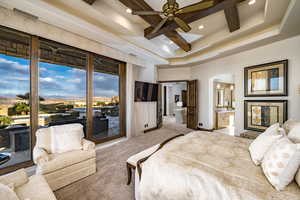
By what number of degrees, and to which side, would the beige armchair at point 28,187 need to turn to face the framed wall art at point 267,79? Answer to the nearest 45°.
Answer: approximately 45° to its left

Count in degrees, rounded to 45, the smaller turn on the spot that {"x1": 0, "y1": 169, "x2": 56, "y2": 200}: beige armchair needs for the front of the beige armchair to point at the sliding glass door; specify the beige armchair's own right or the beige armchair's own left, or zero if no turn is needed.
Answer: approximately 135° to the beige armchair's own left

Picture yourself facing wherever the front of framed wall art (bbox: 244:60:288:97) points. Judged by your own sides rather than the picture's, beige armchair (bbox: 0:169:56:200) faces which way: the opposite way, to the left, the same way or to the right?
the opposite way

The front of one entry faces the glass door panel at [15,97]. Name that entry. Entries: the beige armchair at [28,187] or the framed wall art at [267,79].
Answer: the framed wall art

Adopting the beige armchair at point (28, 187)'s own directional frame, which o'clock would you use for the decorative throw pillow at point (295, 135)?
The decorative throw pillow is roughly at 12 o'clock from the beige armchair.

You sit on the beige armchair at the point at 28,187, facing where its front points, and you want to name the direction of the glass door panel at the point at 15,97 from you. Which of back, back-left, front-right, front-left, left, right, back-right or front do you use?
back-left

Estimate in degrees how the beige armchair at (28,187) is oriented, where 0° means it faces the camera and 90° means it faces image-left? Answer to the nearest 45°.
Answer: approximately 315°

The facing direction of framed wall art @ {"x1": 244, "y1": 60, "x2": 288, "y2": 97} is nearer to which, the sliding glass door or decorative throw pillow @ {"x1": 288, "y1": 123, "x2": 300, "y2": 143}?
the sliding glass door

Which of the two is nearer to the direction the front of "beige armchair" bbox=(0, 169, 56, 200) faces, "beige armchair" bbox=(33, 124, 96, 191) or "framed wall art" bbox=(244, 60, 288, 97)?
the framed wall art

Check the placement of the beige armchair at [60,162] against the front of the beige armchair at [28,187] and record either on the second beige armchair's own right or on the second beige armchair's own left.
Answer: on the second beige armchair's own left

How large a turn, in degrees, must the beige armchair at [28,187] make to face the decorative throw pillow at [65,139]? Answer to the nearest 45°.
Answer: approximately 90° to its left

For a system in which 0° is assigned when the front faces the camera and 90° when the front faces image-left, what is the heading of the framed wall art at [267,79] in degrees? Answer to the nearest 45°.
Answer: approximately 45°

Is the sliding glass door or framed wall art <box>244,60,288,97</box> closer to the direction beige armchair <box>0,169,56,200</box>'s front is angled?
the framed wall art
